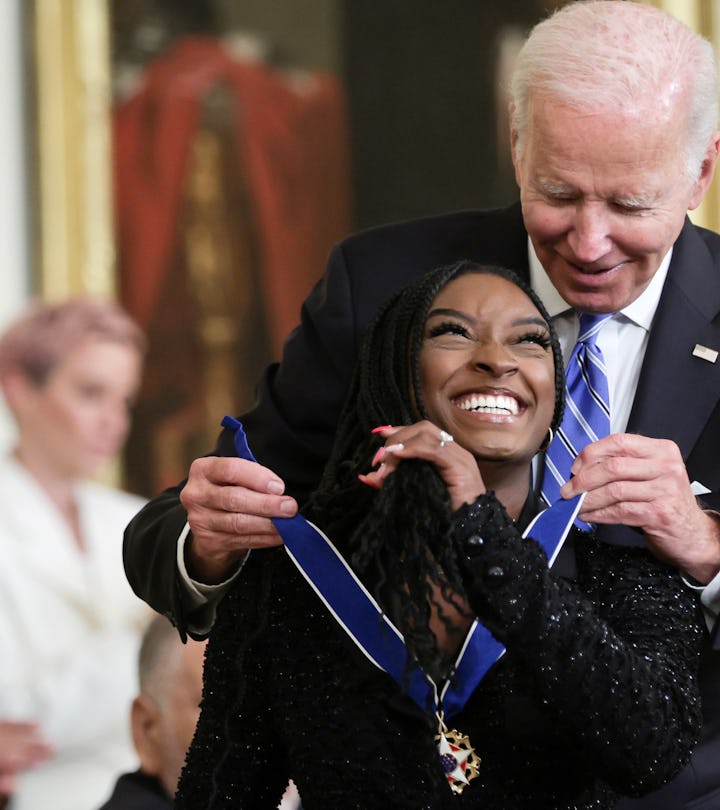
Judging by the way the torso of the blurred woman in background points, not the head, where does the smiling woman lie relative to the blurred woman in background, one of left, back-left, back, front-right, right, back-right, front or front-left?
front-right

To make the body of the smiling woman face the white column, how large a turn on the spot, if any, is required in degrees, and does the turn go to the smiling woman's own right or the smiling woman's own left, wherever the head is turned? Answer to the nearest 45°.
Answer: approximately 135° to the smiling woman's own right

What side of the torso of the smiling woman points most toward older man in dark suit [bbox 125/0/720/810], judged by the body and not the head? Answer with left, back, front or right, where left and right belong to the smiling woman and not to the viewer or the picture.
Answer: back

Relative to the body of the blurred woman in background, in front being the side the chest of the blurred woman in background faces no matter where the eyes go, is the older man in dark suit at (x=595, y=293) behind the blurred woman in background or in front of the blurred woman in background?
in front

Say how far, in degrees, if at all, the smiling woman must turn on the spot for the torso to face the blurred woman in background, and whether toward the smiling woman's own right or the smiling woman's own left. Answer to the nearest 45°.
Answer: approximately 135° to the smiling woman's own right

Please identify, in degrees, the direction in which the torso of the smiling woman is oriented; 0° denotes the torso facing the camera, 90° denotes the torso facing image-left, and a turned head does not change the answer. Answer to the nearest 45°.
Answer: approximately 0°

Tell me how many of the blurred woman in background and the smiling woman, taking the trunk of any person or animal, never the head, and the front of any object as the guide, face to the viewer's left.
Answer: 0

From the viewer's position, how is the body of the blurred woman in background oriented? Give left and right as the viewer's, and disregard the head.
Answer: facing the viewer and to the right of the viewer
